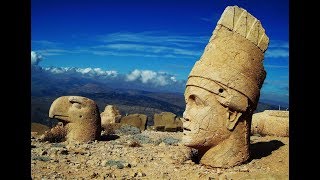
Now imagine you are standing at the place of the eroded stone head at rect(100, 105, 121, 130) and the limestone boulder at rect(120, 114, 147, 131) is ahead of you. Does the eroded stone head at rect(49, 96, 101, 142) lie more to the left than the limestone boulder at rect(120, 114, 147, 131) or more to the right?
right

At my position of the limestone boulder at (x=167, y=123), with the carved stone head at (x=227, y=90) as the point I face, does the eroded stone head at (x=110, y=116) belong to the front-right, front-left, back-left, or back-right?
back-right

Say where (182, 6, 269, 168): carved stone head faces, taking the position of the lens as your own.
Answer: facing to the left of the viewer

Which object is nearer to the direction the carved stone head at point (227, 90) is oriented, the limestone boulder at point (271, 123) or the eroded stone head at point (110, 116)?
the eroded stone head

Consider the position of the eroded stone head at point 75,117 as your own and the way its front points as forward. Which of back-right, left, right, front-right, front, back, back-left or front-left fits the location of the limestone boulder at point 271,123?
back

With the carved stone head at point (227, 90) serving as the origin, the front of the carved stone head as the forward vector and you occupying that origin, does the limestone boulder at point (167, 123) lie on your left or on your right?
on your right

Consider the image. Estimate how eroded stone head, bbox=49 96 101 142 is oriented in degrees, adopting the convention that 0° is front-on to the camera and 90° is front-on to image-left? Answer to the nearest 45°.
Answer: approximately 90°

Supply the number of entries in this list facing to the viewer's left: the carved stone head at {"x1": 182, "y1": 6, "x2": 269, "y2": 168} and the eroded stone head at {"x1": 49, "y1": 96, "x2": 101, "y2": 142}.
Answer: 2
